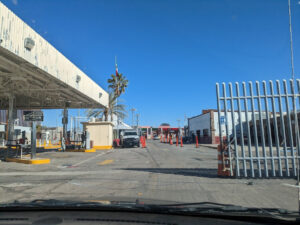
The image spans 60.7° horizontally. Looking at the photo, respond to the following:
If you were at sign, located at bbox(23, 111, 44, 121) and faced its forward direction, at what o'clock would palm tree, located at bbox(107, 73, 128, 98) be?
The palm tree is roughly at 7 o'clock from the sign.

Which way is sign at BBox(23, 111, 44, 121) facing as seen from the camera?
toward the camera
